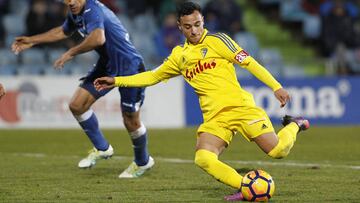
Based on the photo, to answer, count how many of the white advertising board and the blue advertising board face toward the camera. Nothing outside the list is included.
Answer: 2

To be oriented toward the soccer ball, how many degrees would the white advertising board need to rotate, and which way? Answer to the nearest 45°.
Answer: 0° — it already faces it

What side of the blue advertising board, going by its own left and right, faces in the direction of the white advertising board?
right

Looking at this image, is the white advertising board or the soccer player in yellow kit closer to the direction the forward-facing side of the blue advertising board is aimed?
the soccer player in yellow kit

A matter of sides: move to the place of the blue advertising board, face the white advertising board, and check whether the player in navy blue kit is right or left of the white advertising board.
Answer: left

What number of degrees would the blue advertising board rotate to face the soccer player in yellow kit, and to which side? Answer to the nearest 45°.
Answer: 0° — it already faces them

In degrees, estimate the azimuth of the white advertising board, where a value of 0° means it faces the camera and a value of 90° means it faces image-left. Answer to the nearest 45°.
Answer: approximately 0°

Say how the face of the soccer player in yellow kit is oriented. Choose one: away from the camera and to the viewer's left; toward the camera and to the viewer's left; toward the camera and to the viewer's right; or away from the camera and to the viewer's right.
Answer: toward the camera and to the viewer's right

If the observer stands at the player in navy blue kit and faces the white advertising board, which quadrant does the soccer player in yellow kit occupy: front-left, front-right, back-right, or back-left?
back-right

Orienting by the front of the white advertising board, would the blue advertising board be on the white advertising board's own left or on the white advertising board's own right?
on the white advertising board's own left
